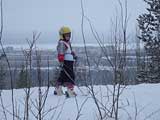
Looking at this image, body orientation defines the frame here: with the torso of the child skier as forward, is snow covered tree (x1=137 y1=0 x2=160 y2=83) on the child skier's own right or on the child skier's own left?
on the child skier's own left

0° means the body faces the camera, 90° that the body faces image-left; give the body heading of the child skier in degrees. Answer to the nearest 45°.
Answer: approximately 315°
